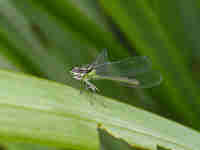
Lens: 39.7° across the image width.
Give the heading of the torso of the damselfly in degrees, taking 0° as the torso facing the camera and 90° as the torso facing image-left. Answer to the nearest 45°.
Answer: approximately 90°
